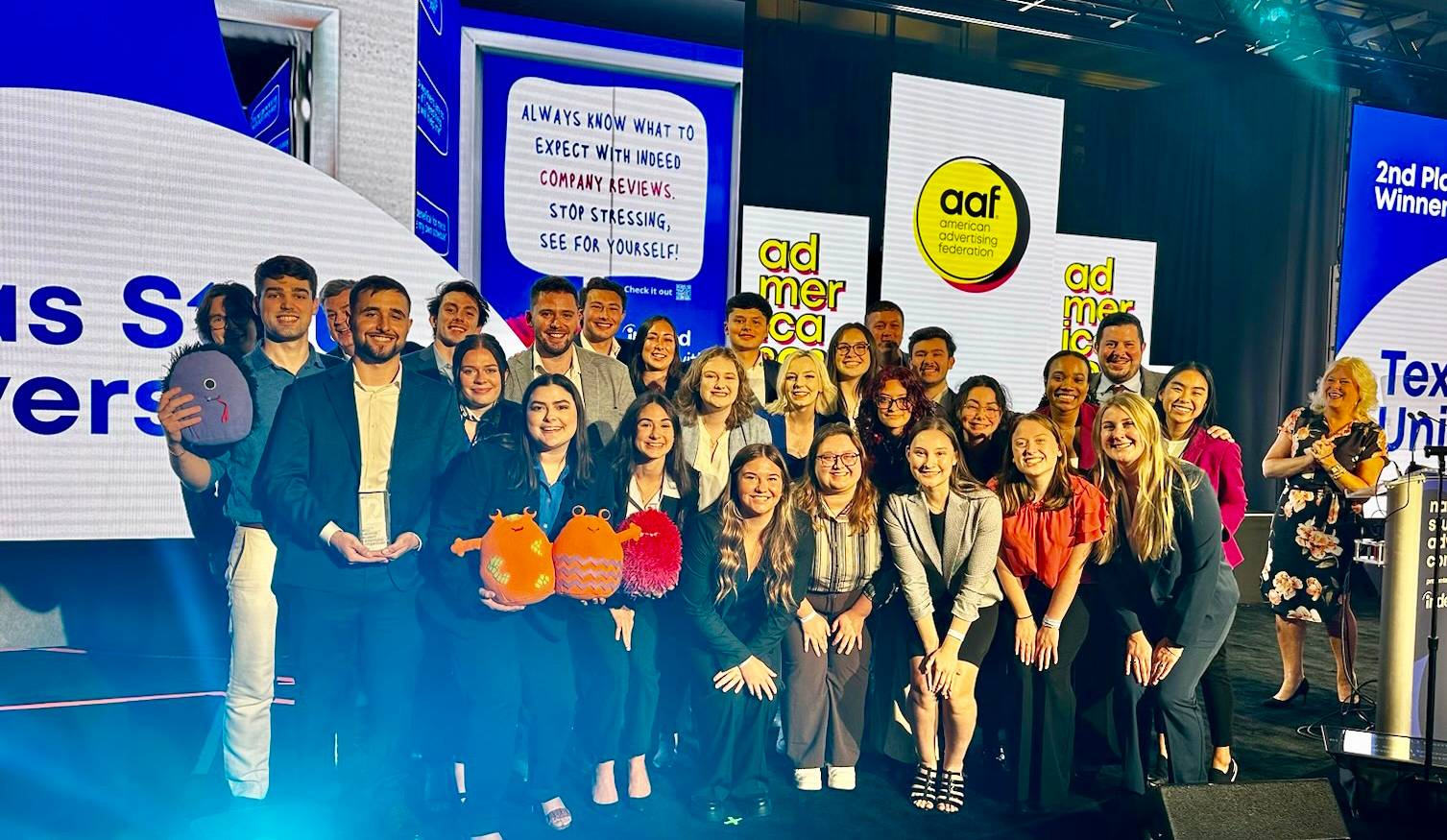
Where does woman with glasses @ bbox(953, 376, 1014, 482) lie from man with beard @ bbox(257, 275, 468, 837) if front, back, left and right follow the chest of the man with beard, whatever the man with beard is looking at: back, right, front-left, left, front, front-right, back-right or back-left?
left

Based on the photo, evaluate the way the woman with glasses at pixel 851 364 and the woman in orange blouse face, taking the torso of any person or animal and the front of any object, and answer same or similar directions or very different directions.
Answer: same or similar directions

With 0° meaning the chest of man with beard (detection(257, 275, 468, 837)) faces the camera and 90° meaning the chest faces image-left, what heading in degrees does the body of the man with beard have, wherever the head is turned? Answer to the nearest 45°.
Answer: approximately 0°

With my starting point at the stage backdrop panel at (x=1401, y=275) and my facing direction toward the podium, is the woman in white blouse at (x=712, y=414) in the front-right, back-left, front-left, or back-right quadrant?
front-right

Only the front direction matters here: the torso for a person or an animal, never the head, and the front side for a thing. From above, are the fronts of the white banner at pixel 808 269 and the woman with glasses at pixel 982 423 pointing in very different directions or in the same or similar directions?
same or similar directions

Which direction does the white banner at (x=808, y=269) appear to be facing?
toward the camera

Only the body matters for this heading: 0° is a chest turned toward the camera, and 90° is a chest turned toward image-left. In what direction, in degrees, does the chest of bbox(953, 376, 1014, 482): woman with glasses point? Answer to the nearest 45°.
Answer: approximately 0°

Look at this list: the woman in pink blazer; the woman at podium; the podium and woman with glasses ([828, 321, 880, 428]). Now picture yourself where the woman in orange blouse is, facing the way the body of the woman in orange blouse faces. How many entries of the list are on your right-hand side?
1

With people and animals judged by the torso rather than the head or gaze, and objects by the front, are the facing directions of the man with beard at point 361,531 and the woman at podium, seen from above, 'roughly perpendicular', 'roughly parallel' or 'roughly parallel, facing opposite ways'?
roughly perpendicular

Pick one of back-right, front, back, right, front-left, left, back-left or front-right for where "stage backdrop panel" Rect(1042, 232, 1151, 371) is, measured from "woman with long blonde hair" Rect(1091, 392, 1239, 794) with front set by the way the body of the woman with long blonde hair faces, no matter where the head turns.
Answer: back-right

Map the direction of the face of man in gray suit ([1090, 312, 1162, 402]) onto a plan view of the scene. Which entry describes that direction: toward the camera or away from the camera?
toward the camera

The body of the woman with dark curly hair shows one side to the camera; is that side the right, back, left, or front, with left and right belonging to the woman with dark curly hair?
front

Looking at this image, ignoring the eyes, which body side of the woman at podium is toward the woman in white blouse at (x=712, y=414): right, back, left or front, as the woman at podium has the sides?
front

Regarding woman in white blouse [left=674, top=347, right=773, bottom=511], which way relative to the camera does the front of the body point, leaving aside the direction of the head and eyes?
toward the camera

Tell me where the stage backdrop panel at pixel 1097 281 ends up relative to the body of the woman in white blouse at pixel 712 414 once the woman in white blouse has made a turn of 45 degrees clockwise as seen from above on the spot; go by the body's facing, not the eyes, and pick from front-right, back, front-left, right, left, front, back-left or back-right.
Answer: back
